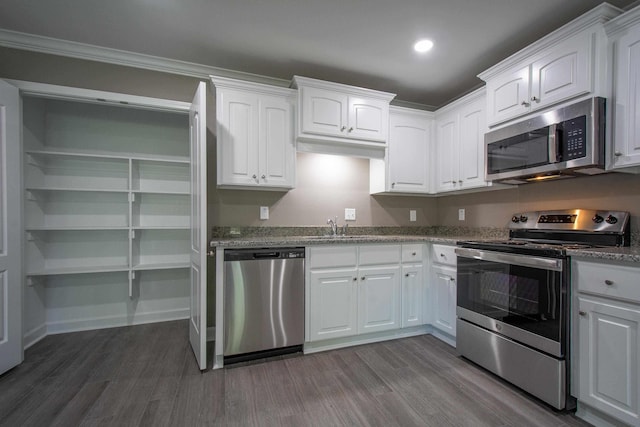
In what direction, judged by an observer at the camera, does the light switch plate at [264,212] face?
facing the viewer

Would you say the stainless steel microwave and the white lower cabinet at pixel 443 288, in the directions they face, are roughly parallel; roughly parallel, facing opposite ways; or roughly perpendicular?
roughly parallel

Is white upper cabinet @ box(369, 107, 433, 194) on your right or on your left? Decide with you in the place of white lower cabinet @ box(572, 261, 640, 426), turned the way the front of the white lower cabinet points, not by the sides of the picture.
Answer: on your right

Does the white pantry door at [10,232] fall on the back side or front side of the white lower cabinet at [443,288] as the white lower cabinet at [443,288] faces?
on the front side

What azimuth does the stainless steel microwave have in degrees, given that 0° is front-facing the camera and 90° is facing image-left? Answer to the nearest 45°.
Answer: approximately 45°

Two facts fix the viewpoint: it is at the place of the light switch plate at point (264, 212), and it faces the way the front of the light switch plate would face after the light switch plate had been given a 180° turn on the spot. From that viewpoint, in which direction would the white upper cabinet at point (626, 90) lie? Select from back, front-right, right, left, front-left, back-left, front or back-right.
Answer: back-right

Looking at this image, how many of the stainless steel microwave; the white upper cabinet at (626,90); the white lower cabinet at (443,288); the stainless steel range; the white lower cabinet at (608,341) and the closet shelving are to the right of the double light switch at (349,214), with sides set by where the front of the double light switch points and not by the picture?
1

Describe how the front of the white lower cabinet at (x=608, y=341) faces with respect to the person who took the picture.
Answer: facing the viewer and to the left of the viewer

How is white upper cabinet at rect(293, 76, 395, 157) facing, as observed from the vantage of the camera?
facing the viewer and to the right of the viewer

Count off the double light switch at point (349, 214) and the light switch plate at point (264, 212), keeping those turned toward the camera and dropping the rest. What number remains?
2

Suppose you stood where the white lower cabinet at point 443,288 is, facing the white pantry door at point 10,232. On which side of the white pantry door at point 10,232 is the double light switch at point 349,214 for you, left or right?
right

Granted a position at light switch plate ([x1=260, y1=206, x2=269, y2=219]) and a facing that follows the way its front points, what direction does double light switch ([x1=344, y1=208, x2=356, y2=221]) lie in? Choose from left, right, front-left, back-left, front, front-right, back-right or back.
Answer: left
